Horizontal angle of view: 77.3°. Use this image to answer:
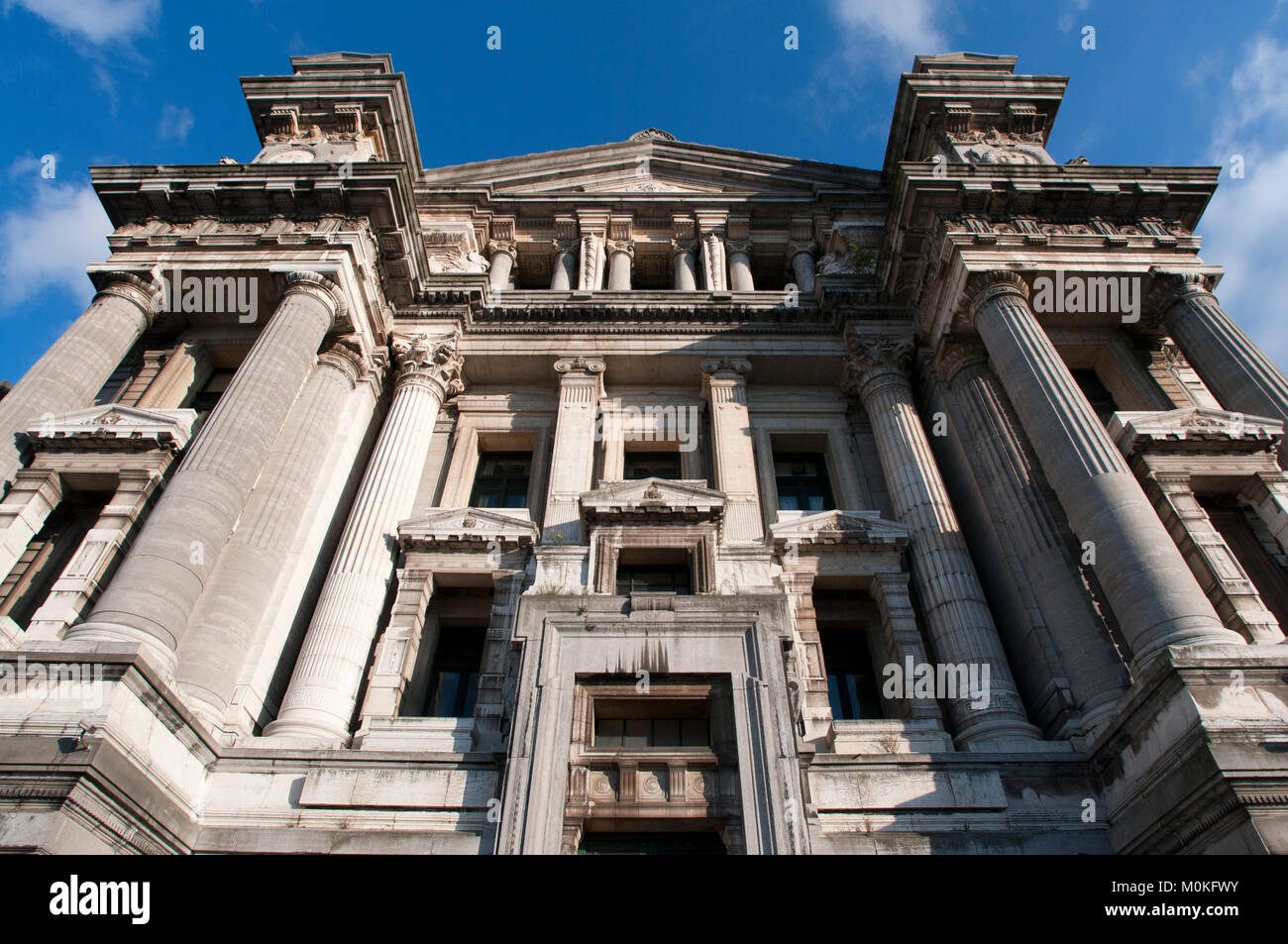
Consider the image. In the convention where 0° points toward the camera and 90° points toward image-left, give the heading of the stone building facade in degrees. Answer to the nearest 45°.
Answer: approximately 0°
